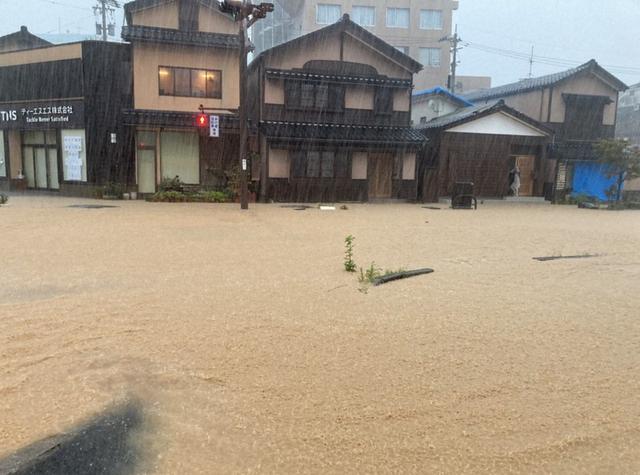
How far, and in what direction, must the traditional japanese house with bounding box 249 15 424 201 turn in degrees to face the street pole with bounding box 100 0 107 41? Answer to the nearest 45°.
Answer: approximately 135° to its right

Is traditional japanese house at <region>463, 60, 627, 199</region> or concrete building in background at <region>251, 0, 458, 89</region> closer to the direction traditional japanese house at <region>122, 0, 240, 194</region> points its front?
the traditional japanese house

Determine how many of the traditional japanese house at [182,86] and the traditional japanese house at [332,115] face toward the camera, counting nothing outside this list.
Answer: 2

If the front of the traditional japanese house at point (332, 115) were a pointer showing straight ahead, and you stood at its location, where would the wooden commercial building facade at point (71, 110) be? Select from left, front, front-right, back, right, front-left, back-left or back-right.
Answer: right

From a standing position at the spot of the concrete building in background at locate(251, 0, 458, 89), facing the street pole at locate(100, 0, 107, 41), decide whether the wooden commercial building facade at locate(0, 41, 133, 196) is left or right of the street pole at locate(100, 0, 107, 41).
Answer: left

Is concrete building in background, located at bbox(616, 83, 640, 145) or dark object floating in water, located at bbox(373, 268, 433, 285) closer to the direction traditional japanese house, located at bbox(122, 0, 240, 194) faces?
the dark object floating in water

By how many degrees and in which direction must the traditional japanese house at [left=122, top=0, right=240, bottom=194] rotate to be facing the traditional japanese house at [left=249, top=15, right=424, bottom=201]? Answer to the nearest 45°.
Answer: approximately 90° to its left

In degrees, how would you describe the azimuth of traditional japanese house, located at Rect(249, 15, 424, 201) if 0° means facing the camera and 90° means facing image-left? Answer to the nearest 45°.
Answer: approximately 0°

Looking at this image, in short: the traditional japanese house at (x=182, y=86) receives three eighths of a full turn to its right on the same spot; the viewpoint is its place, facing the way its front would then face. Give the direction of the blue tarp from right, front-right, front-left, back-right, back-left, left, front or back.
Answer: back-right

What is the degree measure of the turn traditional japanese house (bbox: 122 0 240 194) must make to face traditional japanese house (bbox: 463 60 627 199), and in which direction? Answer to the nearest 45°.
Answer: approximately 90° to its left

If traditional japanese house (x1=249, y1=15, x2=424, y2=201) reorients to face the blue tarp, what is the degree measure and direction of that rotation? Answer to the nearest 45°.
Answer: approximately 90° to its left

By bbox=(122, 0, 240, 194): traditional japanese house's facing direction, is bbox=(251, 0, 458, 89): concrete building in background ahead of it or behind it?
behind
